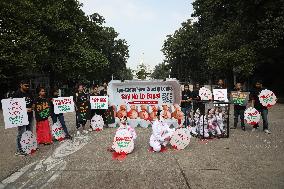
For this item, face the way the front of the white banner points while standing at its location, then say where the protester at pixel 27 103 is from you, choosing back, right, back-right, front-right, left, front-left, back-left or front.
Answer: front-right

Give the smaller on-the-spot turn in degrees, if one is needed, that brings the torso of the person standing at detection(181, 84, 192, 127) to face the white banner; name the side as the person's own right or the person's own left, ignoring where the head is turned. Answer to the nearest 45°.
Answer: approximately 90° to the person's own right

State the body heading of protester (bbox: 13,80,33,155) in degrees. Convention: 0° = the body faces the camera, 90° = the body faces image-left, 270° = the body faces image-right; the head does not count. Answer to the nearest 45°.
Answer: approximately 315°

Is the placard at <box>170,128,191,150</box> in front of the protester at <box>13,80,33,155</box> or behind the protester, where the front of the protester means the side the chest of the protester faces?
in front

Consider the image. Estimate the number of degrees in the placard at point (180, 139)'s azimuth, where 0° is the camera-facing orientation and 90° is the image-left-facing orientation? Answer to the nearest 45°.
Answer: approximately 0°

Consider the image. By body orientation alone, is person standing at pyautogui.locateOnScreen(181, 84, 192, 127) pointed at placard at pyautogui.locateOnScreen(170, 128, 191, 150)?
yes

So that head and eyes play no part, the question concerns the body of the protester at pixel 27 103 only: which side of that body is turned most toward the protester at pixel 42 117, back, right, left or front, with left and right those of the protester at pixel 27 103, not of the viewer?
left

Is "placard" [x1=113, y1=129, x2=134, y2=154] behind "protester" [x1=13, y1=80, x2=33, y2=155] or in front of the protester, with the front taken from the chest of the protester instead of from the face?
in front

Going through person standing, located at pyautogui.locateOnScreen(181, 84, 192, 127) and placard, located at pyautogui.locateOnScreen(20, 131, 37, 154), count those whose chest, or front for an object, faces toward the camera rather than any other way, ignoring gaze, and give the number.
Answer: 2

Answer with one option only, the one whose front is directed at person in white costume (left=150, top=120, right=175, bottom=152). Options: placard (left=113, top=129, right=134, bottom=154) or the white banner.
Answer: the white banner

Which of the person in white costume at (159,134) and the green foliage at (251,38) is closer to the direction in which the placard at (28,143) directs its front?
the person in white costume
